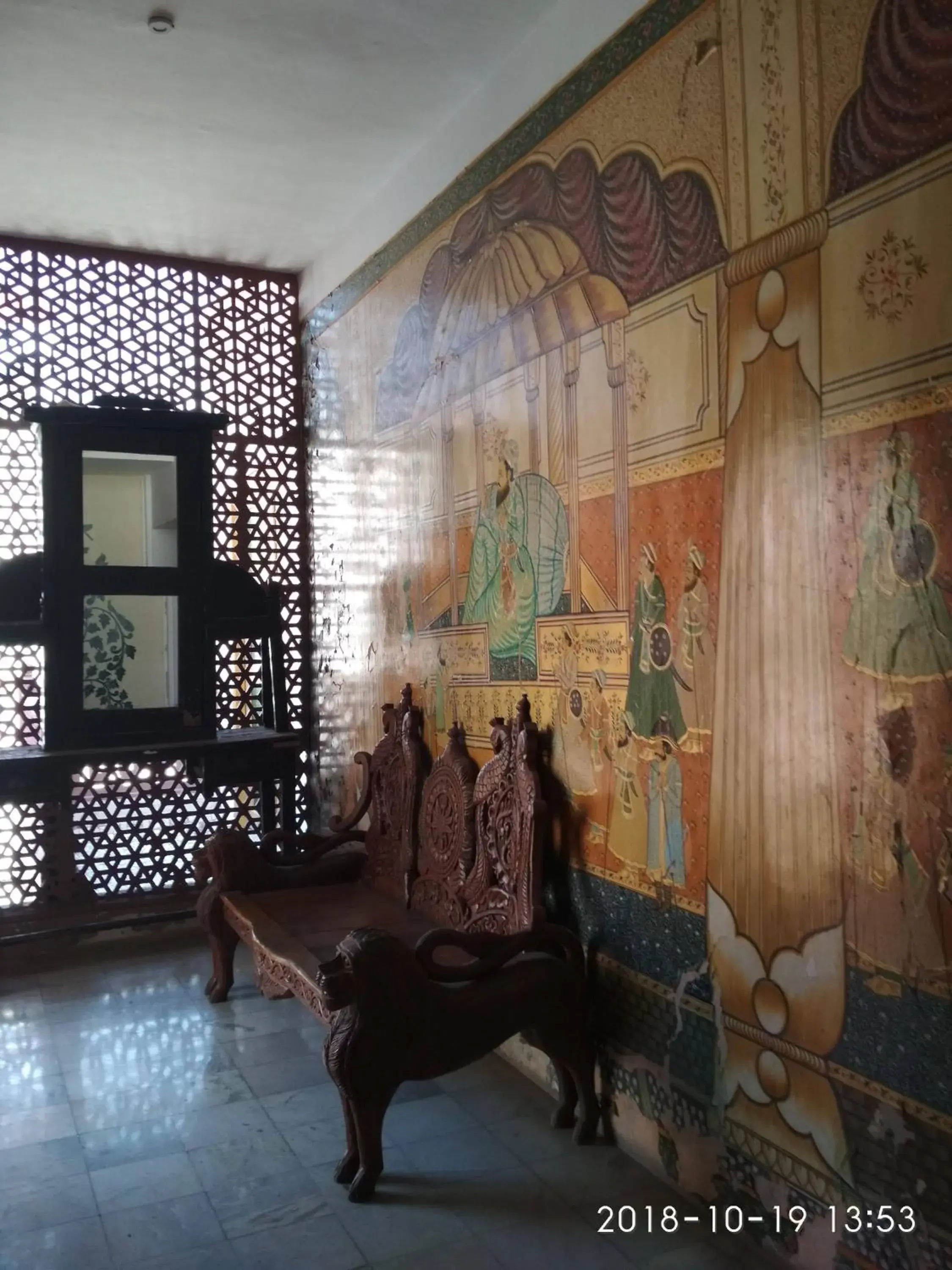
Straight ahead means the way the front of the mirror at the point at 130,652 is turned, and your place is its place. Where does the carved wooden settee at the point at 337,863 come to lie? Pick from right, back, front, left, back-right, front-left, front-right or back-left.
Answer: front-left

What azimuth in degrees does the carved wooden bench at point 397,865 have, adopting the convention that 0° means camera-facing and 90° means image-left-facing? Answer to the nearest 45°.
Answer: approximately 45°

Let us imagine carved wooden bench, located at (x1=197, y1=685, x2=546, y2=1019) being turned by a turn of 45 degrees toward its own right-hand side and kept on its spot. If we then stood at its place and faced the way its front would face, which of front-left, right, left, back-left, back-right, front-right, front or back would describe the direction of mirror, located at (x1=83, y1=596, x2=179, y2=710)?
front-right
